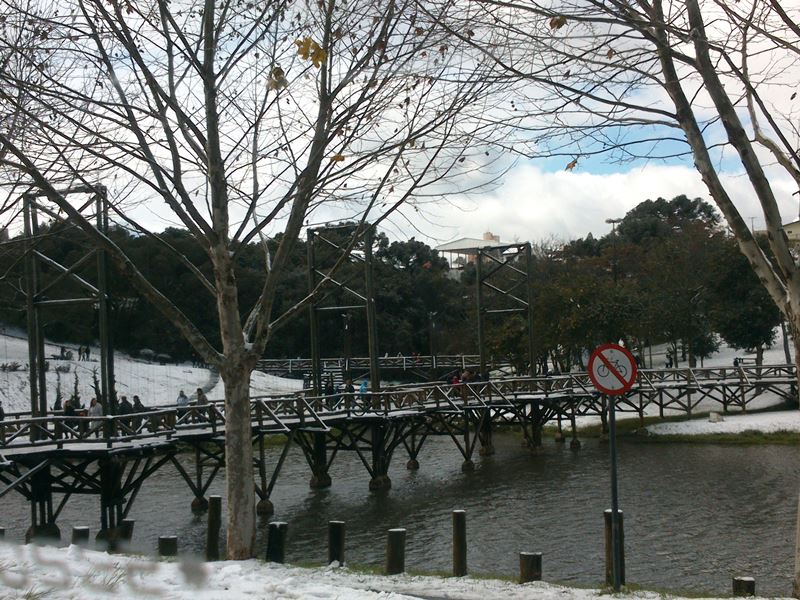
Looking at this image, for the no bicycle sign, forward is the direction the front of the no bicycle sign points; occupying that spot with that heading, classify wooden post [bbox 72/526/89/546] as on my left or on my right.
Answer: on my right

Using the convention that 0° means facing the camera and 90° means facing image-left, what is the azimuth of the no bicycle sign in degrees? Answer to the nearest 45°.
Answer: approximately 0°

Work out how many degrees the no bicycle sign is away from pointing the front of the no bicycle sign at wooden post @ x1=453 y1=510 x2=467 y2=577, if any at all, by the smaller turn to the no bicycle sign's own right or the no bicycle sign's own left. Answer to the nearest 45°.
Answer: approximately 135° to the no bicycle sign's own right

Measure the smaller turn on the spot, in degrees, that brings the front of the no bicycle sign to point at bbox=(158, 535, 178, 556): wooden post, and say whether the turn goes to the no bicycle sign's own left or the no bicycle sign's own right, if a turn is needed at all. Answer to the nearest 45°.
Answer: approximately 90° to the no bicycle sign's own right

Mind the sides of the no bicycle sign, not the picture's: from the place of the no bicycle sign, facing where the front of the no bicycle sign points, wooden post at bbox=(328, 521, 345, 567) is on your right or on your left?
on your right

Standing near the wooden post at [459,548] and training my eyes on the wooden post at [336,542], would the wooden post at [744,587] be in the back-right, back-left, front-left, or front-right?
back-left

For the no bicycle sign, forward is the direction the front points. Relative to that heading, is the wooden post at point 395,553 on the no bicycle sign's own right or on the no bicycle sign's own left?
on the no bicycle sign's own right
